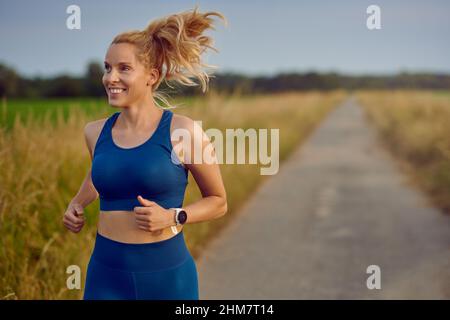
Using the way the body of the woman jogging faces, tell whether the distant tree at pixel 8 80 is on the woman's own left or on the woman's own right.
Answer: on the woman's own right

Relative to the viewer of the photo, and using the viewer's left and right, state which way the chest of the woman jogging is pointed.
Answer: facing the viewer and to the left of the viewer

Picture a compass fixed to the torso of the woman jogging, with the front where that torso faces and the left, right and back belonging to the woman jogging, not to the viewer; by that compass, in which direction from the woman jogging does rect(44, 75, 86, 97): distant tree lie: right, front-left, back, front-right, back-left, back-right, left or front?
back-right
